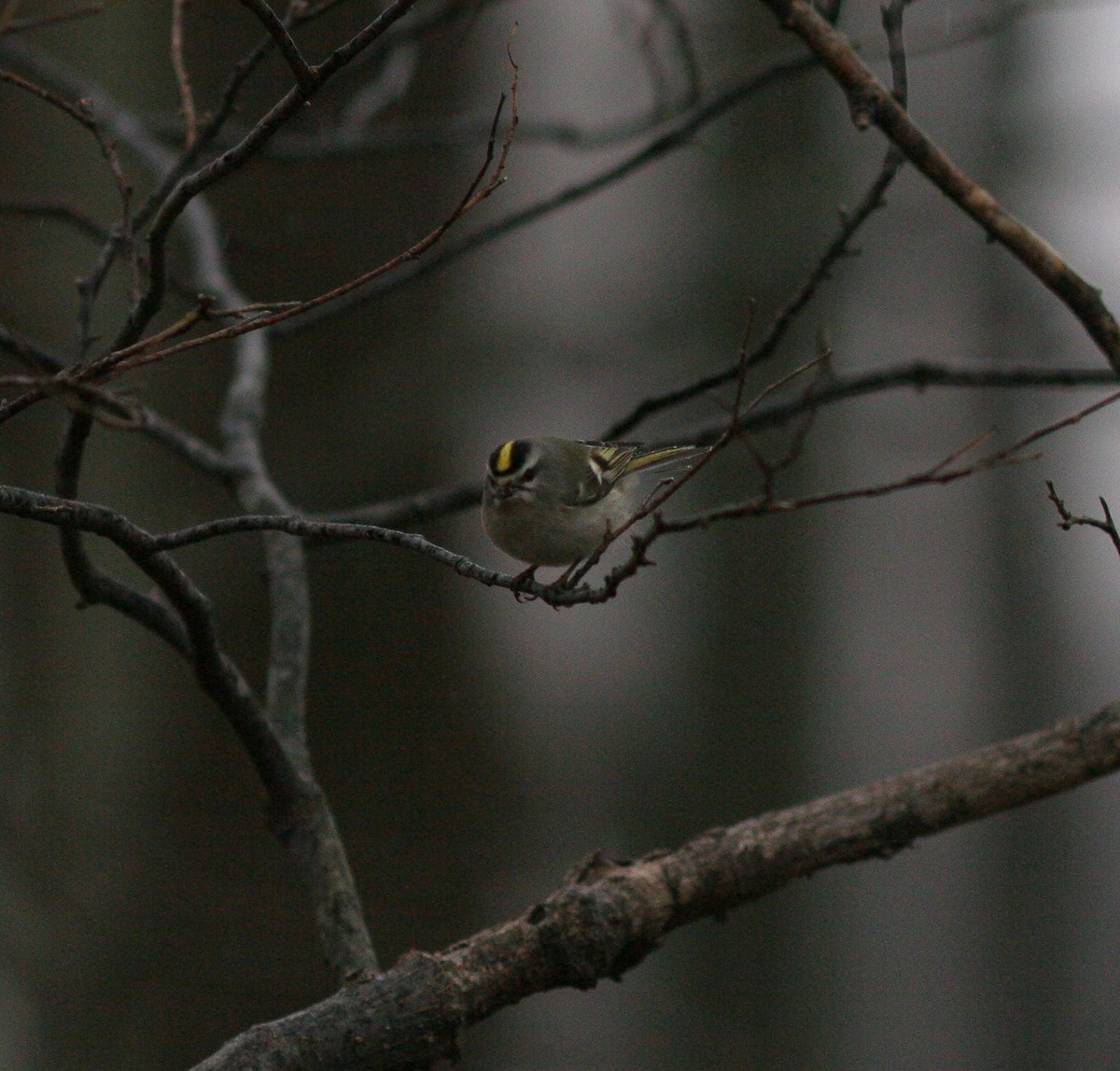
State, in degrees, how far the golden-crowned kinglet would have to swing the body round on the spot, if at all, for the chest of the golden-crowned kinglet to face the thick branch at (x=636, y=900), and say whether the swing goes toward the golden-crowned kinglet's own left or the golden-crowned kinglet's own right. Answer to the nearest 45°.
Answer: approximately 45° to the golden-crowned kinglet's own left

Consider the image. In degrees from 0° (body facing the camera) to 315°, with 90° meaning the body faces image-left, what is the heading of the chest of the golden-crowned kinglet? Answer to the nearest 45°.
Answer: approximately 45°

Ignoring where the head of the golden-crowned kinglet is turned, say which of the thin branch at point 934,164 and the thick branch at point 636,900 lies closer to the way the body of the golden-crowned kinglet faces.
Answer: the thick branch
